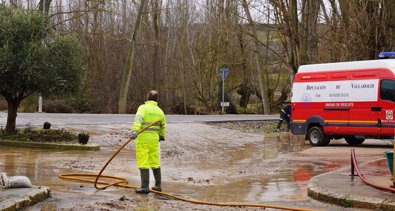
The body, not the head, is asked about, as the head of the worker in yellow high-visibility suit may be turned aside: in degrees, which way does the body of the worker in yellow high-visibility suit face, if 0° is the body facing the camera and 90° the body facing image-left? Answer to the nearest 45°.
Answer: approximately 135°

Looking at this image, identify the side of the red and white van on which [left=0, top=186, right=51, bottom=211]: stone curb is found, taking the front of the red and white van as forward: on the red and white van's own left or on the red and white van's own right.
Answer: on the red and white van's own right

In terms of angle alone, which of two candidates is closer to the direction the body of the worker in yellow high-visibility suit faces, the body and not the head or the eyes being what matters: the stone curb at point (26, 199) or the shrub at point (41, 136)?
the shrub

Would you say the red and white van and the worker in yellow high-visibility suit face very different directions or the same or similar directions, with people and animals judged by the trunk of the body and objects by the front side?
very different directions

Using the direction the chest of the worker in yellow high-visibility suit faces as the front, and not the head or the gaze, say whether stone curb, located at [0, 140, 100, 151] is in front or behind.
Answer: in front

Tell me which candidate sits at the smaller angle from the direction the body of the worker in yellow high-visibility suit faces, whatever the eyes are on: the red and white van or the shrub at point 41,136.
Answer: the shrub

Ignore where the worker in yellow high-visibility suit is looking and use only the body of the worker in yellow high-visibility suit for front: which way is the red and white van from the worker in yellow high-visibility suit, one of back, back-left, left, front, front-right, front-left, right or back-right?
right
